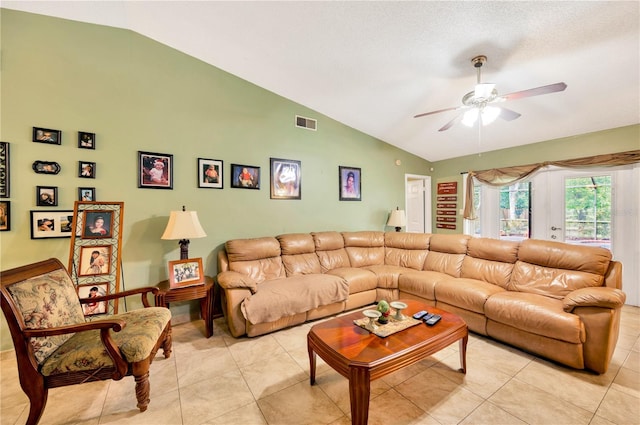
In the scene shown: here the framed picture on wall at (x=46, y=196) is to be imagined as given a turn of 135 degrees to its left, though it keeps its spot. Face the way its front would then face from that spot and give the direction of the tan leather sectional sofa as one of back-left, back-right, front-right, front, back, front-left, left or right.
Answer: right

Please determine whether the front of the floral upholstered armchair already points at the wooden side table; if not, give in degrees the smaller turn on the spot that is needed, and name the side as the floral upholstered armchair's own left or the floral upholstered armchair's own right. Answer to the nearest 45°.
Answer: approximately 90° to the floral upholstered armchair's own left

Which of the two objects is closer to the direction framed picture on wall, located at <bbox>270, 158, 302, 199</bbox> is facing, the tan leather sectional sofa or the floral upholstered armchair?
the tan leather sectional sofa

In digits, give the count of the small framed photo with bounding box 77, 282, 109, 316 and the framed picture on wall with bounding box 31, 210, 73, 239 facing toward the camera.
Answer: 2

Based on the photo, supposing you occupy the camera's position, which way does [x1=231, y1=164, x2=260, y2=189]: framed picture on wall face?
facing the viewer and to the right of the viewer

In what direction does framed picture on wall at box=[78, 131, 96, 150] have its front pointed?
toward the camera

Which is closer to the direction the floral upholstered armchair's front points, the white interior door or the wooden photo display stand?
the white interior door

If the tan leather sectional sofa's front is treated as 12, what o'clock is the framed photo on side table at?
The framed photo on side table is roughly at 2 o'clock from the tan leather sectional sofa.

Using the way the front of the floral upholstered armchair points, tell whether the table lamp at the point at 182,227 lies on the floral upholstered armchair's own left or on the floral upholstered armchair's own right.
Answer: on the floral upholstered armchair's own left

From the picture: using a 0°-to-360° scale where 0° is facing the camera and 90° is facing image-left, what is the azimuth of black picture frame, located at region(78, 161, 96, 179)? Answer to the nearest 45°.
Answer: approximately 0°

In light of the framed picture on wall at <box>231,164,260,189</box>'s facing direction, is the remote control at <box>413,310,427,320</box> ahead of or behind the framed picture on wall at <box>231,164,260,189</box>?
ahead

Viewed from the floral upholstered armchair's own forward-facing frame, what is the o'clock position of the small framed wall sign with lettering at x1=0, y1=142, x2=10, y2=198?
The small framed wall sign with lettering is roughly at 7 o'clock from the floral upholstered armchair.

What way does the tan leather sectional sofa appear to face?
toward the camera

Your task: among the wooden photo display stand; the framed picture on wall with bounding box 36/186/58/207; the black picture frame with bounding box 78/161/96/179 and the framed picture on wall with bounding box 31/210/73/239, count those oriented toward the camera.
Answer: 4
